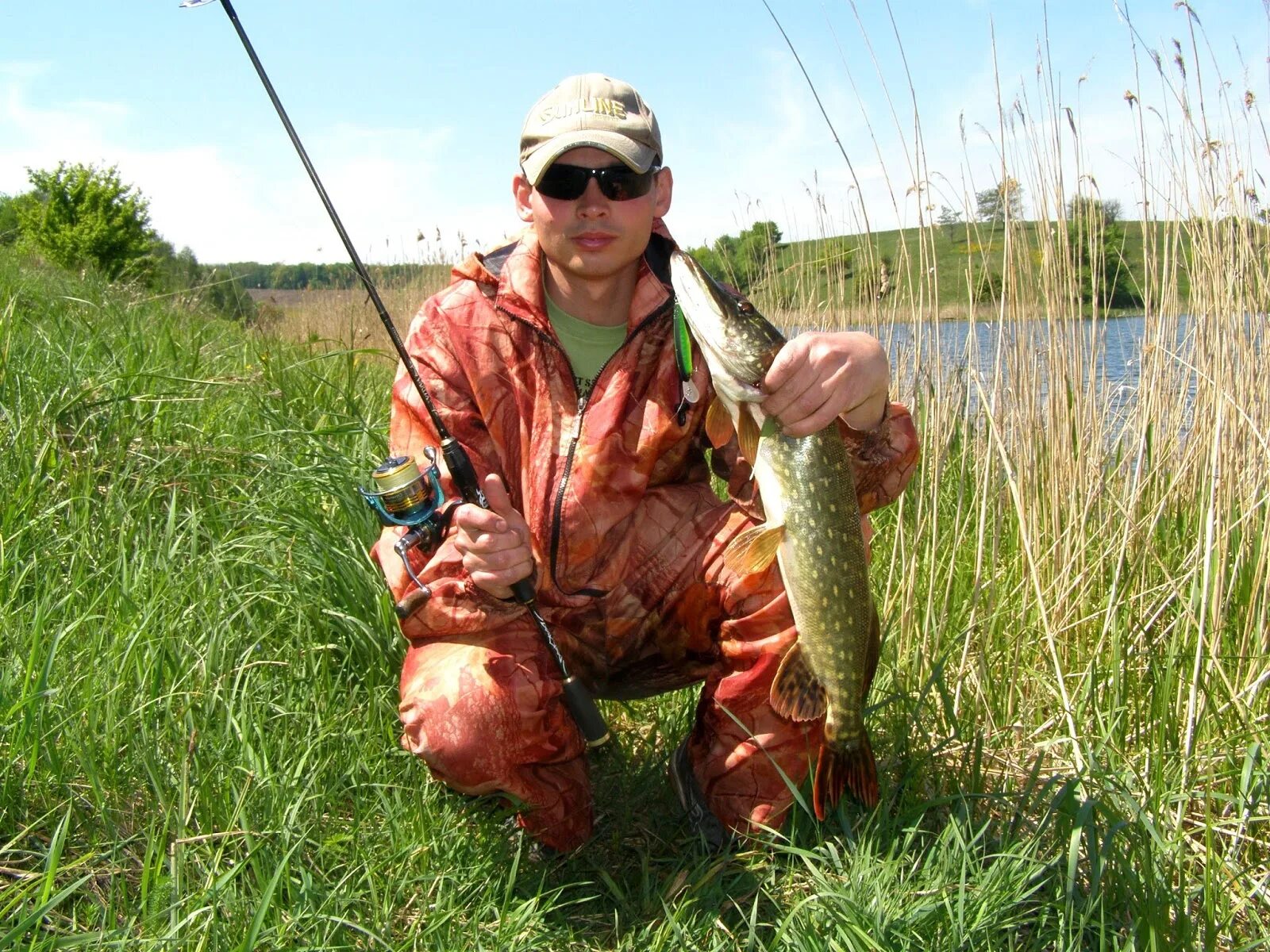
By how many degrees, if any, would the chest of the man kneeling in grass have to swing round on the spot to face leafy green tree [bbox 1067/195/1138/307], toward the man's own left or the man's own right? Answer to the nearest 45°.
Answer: approximately 135° to the man's own left

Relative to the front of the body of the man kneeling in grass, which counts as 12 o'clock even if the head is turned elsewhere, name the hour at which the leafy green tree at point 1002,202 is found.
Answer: The leafy green tree is roughly at 8 o'clock from the man kneeling in grass.

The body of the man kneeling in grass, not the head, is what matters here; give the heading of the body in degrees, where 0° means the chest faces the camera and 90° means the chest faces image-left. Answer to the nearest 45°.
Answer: approximately 0°

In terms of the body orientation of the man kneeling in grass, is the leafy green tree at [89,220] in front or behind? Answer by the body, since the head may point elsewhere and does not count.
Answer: behind
